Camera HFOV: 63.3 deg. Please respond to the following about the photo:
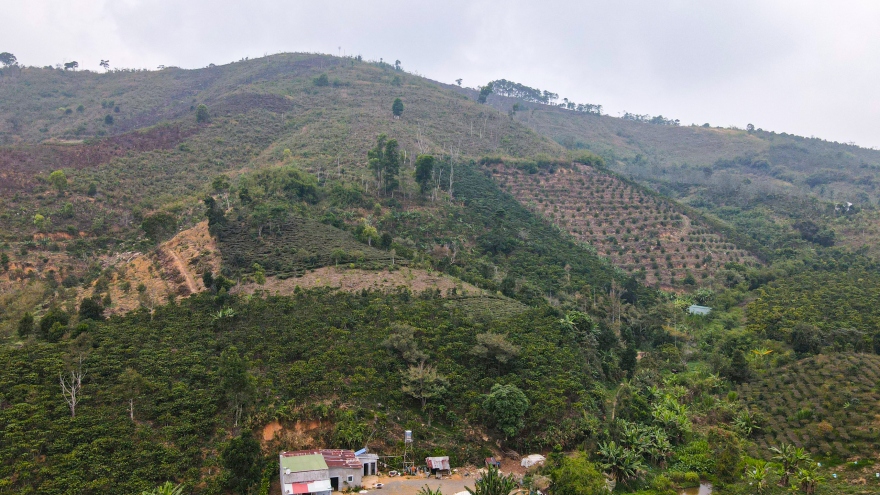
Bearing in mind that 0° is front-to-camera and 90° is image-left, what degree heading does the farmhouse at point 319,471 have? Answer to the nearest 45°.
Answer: approximately 0°

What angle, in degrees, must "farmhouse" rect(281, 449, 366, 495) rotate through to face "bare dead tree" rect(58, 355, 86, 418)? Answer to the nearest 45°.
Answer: approximately 90° to its right
